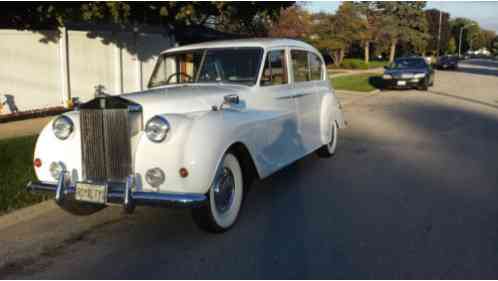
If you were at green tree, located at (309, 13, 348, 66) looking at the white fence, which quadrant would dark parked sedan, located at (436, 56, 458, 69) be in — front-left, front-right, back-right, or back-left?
back-left

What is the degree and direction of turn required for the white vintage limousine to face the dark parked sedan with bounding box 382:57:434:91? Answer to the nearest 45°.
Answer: approximately 180°

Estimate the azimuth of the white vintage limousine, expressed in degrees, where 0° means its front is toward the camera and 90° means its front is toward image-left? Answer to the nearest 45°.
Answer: approximately 45°

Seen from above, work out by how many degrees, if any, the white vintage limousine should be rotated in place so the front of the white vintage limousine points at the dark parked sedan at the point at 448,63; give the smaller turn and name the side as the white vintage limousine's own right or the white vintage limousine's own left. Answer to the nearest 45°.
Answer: approximately 180°

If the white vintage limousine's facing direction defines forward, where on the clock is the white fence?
The white fence is roughly at 4 o'clock from the white vintage limousine.

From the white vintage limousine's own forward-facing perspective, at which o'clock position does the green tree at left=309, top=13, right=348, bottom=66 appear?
The green tree is roughly at 5 o'clock from the white vintage limousine.
